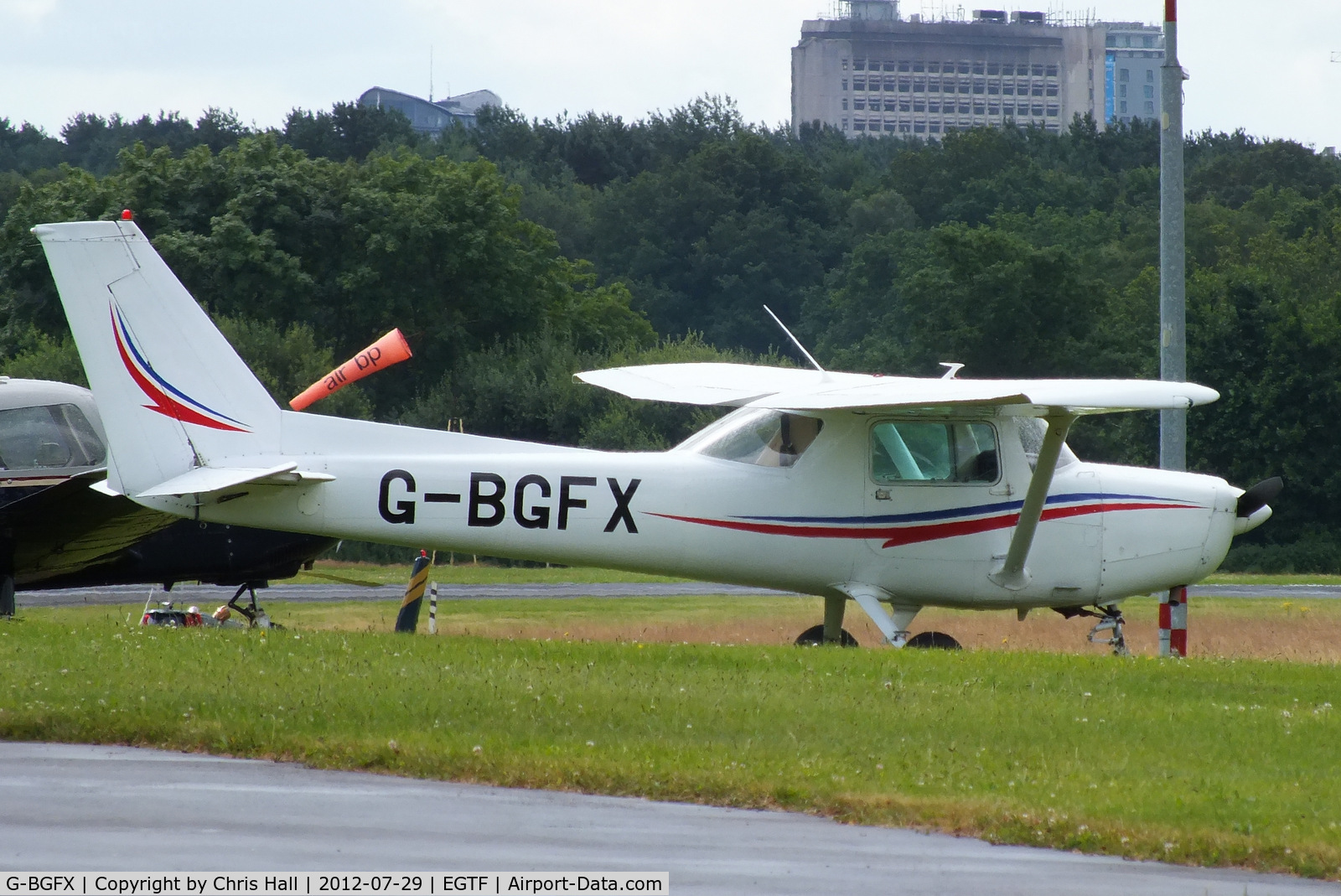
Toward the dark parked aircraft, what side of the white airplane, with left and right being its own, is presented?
back

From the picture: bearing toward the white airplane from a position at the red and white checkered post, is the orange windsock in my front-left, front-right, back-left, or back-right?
front-right

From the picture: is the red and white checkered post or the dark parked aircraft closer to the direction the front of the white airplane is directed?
the red and white checkered post

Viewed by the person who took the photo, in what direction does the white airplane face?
facing to the right of the viewer

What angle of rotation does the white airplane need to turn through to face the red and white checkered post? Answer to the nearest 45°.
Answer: approximately 45° to its left

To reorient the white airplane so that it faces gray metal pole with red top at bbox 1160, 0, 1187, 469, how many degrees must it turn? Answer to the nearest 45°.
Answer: approximately 45° to its left

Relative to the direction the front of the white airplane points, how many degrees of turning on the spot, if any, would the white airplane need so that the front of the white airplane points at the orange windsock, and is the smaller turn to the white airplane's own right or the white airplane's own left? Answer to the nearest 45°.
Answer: approximately 135° to the white airplane's own left
